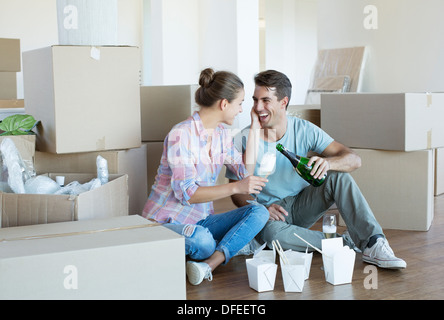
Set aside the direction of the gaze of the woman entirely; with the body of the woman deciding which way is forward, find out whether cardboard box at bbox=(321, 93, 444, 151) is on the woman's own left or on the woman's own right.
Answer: on the woman's own left

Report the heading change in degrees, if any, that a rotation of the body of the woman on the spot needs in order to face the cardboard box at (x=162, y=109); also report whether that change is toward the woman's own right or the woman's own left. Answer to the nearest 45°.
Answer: approximately 135° to the woman's own left

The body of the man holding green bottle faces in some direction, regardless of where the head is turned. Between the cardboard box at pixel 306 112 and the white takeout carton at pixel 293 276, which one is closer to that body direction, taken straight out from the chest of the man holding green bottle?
the white takeout carton

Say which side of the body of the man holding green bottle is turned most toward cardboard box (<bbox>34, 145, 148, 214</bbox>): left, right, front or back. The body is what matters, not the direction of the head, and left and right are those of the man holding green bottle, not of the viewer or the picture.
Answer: right

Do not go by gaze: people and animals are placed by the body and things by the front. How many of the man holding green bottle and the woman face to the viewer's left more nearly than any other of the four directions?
0

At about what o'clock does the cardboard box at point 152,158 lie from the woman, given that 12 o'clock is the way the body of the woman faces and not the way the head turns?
The cardboard box is roughly at 7 o'clock from the woman.

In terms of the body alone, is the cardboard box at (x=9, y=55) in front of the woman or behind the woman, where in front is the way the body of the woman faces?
behind

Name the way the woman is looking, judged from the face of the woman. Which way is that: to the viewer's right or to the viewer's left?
to the viewer's right

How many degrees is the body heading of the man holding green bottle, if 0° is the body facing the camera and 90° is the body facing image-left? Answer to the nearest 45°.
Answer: approximately 0°

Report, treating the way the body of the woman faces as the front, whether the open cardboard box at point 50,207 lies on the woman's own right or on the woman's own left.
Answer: on the woman's own right

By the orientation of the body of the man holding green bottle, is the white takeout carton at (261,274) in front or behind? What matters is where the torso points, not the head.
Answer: in front
